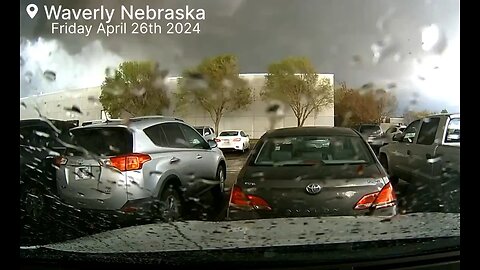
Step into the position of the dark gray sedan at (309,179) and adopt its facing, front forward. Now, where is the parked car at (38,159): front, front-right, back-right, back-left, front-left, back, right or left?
left

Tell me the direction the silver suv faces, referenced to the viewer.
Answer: facing away from the viewer and to the right of the viewer

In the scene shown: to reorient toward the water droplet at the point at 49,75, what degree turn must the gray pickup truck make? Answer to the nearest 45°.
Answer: approximately 90° to its left

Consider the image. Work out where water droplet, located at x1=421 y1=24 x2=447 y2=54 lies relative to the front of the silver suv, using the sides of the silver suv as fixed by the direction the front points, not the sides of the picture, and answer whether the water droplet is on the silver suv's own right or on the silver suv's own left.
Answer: on the silver suv's own right

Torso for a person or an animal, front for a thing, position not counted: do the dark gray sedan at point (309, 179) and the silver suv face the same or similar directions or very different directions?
same or similar directions

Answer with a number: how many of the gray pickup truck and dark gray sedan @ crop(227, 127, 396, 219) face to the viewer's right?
0

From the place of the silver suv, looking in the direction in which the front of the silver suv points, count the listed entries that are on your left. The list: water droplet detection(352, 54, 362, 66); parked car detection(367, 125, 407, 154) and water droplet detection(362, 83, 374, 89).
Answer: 0

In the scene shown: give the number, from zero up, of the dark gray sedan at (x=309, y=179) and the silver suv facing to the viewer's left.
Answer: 0

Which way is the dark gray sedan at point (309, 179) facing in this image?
away from the camera
